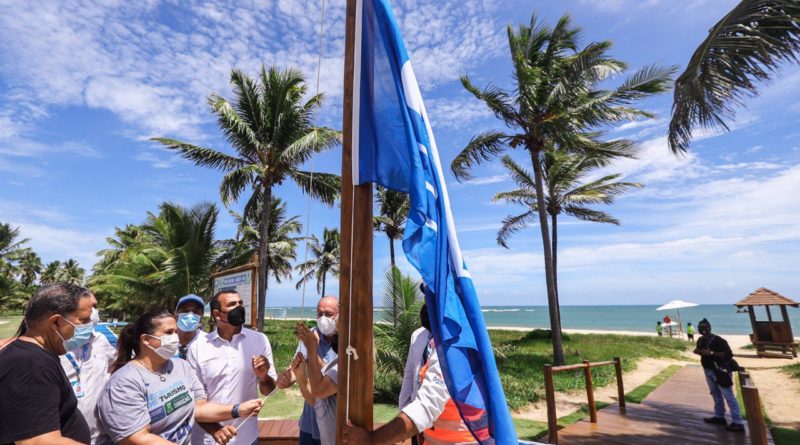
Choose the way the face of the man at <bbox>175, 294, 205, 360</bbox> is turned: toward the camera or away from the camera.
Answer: toward the camera

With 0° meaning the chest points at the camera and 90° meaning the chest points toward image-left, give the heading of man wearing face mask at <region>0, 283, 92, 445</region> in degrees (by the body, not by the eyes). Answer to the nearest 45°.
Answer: approximately 270°

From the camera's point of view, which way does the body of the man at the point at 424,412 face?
to the viewer's left

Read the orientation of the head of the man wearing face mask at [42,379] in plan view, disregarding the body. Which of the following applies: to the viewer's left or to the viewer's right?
to the viewer's right

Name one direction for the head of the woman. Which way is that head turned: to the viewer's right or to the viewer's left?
to the viewer's right

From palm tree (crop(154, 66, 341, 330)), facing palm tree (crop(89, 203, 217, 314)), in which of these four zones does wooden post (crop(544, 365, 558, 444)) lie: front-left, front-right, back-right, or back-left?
back-left

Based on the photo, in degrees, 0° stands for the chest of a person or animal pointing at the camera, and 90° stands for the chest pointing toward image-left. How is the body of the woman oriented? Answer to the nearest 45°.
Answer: approximately 315°

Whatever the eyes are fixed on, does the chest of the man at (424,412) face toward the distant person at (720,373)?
no

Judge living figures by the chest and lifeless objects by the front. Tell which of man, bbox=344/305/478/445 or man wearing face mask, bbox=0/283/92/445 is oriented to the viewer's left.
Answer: the man

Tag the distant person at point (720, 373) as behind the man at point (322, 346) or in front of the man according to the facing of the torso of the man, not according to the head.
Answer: behind

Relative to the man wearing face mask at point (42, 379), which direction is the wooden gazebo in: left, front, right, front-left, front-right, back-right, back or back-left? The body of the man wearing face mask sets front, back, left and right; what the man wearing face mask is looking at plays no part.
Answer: front

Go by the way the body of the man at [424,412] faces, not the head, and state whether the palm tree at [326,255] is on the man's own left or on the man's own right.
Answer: on the man's own right

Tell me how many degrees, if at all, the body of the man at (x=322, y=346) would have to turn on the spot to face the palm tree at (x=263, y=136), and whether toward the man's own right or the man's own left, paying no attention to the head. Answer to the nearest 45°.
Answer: approximately 135° to the man's own right

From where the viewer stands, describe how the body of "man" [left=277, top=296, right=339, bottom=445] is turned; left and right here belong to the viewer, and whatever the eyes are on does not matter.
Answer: facing the viewer and to the left of the viewer

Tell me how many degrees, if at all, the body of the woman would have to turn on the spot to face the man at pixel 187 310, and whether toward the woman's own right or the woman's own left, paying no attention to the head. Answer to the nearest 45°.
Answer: approximately 135° to the woman's own left

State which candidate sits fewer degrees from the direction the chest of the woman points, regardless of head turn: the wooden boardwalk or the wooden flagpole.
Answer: the wooden flagpole

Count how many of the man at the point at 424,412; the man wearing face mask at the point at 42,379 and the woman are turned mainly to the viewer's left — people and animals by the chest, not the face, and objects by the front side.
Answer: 1

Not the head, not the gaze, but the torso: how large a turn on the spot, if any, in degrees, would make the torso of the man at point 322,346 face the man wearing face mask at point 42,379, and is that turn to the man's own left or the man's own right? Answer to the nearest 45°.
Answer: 0° — they already face them

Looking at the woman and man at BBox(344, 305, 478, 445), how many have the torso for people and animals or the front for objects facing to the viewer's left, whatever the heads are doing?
1
